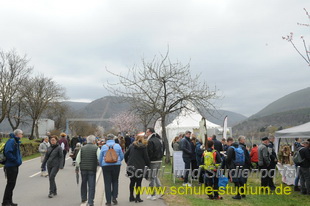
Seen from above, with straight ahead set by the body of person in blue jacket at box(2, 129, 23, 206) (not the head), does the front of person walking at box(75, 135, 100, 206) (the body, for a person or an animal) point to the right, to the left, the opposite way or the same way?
to the left

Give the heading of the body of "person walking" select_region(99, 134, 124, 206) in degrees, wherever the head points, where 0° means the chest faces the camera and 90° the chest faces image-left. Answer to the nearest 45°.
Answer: approximately 180°

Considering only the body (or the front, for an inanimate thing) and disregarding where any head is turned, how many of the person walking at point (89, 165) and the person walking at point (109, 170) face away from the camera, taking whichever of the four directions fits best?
2

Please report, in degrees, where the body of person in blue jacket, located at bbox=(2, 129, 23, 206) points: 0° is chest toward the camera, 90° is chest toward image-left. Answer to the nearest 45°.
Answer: approximately 270°

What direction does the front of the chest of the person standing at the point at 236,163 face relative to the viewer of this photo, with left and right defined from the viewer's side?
facing away from the viewer and to the left of the viewer

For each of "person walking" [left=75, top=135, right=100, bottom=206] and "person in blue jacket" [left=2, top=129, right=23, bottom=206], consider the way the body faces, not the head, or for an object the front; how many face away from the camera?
1

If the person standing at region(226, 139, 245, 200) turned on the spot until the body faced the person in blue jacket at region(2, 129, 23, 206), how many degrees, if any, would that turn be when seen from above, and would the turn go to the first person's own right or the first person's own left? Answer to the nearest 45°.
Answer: approximately 90° to the first person's own left

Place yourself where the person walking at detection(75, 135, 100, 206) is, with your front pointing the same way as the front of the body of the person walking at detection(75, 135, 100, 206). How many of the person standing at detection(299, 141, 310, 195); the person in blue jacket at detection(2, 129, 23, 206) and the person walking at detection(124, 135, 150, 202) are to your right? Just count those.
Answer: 2

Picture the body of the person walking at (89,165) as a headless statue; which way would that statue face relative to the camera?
away from the camera

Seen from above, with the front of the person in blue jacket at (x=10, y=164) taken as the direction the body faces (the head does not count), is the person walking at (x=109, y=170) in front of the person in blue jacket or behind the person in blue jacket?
in front

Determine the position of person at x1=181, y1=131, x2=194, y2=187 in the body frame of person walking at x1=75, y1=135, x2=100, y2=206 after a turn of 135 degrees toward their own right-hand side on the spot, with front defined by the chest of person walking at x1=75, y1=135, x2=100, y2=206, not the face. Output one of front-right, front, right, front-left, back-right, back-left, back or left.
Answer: left

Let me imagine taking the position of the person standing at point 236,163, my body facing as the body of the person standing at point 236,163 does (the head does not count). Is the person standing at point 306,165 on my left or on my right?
on my right

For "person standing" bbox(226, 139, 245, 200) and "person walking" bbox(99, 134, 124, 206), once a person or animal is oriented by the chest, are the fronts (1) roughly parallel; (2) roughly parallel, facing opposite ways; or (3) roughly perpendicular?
roughly parallel
